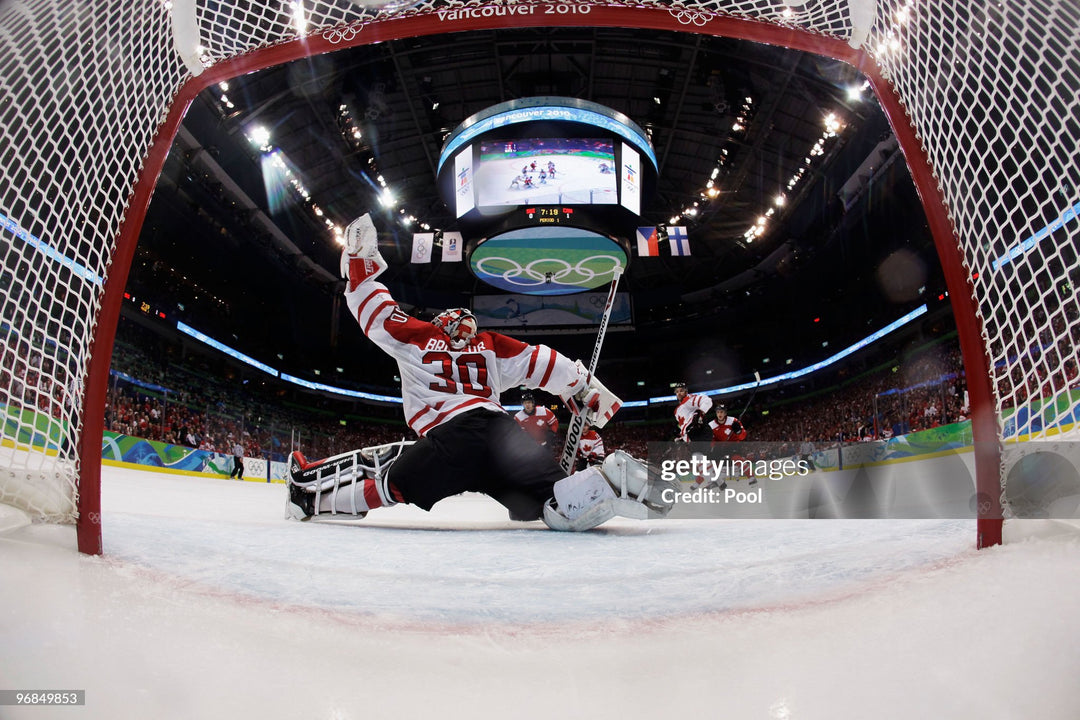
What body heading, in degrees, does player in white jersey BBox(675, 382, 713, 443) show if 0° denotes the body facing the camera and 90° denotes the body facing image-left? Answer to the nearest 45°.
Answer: approximately 45°

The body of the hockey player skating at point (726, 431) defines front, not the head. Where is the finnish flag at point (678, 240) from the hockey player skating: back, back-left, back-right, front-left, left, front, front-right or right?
back-right

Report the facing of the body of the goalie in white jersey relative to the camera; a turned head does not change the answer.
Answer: away from the camera

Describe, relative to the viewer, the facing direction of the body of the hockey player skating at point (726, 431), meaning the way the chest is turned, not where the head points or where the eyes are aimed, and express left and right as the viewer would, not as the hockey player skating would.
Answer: facing the viewer and to the left of the viewer

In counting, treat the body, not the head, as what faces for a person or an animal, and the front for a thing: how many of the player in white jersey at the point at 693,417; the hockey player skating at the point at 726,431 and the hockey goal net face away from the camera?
1

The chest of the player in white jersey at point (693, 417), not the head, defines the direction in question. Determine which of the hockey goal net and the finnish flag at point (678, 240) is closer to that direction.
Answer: the hockey goal net

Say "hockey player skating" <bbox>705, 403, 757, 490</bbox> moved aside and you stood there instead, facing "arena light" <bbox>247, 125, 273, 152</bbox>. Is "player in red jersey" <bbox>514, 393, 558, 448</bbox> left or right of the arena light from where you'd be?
left

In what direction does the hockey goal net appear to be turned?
away from the camera

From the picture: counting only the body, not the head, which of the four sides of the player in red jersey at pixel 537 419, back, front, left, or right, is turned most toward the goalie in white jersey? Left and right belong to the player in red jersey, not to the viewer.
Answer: front

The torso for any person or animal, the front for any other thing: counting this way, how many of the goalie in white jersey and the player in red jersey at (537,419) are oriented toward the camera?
1

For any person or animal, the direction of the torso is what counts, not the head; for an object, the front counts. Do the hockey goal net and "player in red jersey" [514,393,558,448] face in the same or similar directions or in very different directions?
very different directions

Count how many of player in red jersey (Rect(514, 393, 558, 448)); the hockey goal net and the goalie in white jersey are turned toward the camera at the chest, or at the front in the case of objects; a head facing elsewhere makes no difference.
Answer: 1

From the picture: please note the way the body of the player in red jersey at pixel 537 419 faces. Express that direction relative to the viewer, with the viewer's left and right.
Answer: facing the viewer
